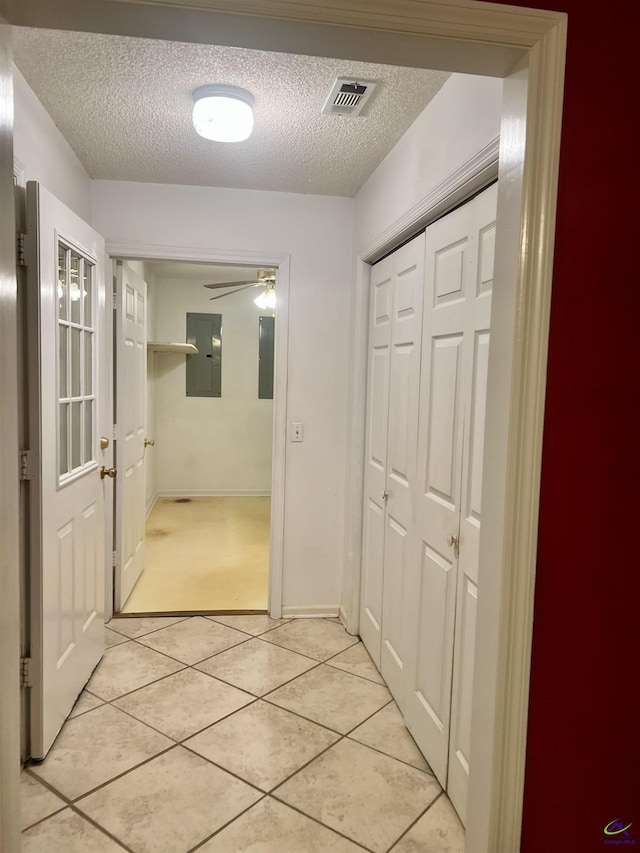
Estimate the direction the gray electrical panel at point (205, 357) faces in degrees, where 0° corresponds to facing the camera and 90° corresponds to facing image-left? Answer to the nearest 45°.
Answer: approximately 0°

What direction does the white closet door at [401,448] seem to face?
to the viewer's left

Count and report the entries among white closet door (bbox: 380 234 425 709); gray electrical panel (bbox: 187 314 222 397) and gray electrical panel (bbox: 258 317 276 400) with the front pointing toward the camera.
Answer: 2

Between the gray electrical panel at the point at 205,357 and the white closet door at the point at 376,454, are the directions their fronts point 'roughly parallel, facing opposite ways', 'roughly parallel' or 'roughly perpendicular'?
roughly perpendicular

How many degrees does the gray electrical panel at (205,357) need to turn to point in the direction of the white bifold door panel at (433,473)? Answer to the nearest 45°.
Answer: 0° — it already faces it

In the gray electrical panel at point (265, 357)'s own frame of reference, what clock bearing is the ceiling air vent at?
The ceiling air vent is roughly at 12 o'clock from the gray electrical panel.

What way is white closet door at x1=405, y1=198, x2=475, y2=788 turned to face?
to the viewer's left

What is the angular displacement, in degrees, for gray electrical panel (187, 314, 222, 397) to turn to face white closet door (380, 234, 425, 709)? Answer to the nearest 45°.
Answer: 0° — it already faces it

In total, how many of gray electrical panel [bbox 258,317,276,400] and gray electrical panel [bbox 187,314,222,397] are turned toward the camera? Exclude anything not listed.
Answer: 2

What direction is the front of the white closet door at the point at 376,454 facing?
to the viewer's left
